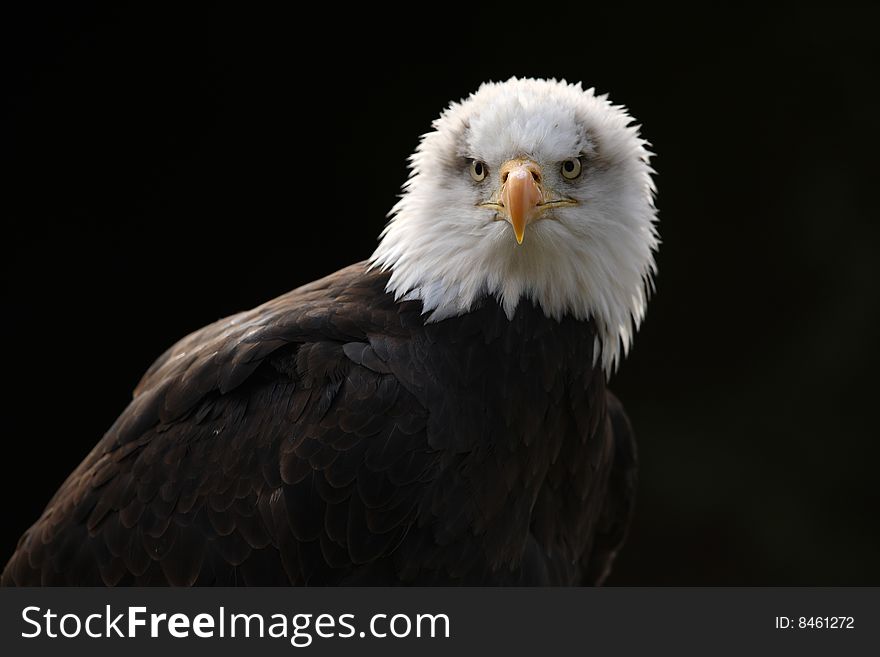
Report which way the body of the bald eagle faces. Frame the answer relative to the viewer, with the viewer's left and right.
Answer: facing the viewer and to the right of the viewer
